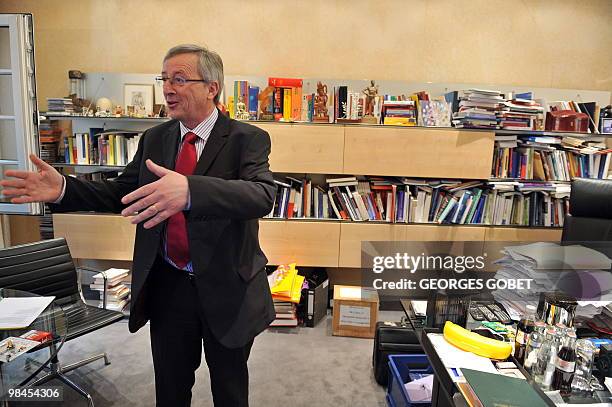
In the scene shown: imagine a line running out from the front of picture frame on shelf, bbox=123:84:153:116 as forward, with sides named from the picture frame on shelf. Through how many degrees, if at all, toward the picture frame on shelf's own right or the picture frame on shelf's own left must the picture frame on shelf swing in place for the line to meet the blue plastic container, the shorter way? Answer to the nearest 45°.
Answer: approximately 45° to the picture frame on shelf's own left

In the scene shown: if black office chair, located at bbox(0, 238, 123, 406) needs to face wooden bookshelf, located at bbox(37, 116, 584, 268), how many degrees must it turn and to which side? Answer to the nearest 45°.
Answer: approximately 45° to its left

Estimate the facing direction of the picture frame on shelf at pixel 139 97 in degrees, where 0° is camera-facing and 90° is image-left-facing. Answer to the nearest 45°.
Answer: approximately 0°

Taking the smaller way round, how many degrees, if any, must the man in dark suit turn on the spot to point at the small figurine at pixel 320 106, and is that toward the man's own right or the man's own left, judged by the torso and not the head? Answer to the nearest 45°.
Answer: approximately 180°

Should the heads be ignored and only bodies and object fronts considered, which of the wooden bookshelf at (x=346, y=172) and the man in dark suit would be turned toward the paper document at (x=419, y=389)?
the wooden bookshelf
